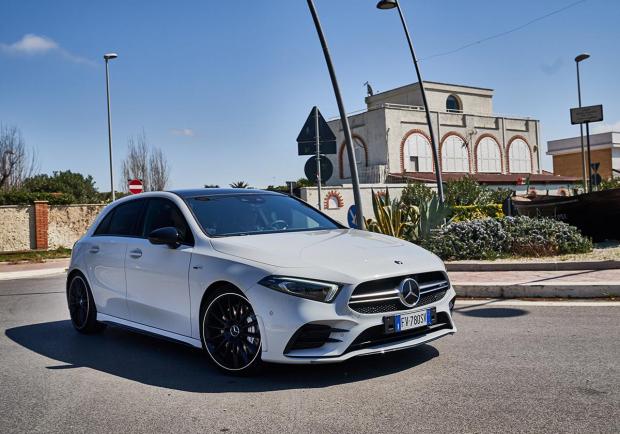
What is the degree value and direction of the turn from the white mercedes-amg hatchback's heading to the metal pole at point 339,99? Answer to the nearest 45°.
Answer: approximately 135° to its left

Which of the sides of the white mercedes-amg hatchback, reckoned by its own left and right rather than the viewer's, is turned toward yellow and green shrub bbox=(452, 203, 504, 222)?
left

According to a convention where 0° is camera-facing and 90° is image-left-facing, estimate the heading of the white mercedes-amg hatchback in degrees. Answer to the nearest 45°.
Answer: approximately 315°

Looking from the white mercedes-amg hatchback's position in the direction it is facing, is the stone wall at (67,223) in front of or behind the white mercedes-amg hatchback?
behind

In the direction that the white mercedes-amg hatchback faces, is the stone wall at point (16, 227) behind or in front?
behind

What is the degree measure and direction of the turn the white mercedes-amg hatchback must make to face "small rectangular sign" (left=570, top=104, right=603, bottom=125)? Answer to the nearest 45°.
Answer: approximately 90° to its left

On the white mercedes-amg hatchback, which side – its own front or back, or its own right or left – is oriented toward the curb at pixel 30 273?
back

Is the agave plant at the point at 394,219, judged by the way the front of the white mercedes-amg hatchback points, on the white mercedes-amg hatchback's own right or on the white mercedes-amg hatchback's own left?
on the white mercedes-amg hatchback's own left

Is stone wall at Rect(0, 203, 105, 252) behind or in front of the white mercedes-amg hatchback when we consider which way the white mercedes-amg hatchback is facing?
behind

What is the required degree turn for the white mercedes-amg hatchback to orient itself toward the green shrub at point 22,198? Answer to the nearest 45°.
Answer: approximately 180°
